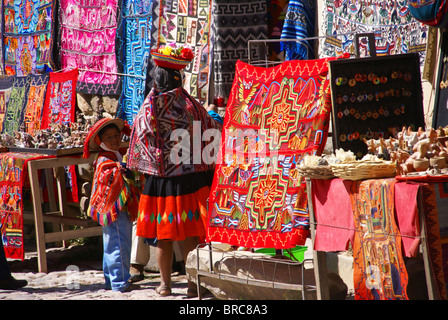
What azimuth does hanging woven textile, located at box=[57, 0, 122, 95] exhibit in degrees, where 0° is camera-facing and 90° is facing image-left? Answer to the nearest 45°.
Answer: approximately 0°

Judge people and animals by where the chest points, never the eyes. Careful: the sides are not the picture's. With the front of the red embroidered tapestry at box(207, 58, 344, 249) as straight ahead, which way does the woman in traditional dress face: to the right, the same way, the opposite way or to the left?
the opposite way

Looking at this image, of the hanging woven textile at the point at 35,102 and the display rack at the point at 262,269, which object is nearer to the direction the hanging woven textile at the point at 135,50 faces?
the display rack

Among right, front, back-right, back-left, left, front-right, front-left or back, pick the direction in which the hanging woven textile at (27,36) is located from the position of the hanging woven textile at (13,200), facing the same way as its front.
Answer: back

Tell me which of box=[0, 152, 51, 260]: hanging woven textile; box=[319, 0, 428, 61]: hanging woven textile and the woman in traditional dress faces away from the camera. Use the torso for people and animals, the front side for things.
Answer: the woman in traditional dress

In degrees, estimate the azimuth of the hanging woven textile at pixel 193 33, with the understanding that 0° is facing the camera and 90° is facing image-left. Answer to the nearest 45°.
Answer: approximately 0°

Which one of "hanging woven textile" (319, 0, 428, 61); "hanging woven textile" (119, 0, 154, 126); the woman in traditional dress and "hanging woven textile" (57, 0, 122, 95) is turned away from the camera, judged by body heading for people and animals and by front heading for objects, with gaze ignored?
the woman in traditional dress

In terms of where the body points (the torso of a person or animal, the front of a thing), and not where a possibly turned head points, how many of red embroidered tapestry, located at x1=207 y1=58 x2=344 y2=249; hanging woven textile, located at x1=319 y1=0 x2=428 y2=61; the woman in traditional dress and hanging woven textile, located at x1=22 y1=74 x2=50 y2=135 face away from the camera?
1

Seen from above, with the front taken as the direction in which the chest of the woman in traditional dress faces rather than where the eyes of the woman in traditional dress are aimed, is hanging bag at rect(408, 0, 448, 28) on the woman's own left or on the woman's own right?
on the woman's own right

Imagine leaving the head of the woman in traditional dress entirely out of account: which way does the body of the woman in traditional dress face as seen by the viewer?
away from the camera

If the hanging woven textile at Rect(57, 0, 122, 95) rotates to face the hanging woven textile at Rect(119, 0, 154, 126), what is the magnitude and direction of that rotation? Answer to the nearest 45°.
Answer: approximately 45° to its left

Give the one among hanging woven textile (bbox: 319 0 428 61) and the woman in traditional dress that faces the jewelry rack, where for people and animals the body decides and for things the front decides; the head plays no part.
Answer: the hanging woven textile

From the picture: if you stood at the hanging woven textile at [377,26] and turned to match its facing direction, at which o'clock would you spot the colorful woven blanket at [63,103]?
The colorful woven blanket is roughly at 4 o'clock from the hanging woven textile.

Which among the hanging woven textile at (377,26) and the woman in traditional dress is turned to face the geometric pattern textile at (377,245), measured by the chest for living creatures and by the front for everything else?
the hanging woven textile
